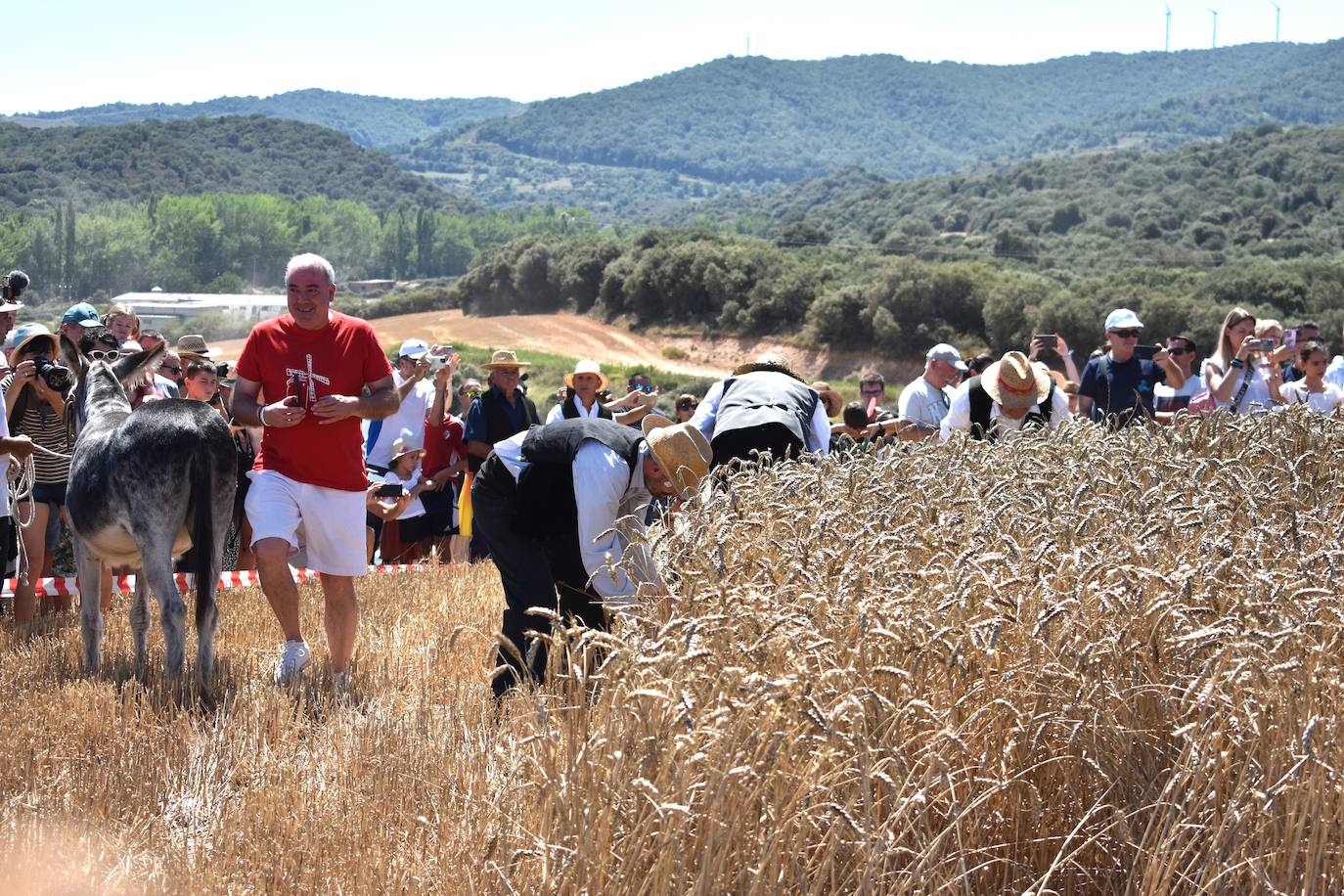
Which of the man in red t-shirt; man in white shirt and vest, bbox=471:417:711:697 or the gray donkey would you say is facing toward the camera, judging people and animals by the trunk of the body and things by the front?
the man in red t-shirt

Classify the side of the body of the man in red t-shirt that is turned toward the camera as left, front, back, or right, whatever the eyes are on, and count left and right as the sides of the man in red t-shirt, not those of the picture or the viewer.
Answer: front

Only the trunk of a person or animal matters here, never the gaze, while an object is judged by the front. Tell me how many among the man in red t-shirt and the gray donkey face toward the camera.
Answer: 1

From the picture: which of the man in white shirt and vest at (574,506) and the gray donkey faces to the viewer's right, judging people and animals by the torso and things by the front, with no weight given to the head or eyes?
the man in white shirt and vest

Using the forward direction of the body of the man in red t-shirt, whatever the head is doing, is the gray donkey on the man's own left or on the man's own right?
on the man's own right

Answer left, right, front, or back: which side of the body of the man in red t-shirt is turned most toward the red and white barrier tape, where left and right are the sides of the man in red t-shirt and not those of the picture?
back

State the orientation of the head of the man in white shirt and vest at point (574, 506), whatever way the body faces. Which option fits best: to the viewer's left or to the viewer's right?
to the viewer's right

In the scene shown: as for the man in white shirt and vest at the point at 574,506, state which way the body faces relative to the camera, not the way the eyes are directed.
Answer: to the viewer's right

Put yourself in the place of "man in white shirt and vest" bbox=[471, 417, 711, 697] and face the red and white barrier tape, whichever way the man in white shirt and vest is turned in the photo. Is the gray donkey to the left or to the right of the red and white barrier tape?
left

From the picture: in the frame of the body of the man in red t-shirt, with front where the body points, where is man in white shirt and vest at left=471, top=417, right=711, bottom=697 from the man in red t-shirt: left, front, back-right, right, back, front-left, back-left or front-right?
front-left

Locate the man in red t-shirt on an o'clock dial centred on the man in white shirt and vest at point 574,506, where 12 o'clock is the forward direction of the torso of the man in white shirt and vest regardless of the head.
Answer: The man in red t-shirt is roughly at 7 o'clock from the man in white shirt and vest.

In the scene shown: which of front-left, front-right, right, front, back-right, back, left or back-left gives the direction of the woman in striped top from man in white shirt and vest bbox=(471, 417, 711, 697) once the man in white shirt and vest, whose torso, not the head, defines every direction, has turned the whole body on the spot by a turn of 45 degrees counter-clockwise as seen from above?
left

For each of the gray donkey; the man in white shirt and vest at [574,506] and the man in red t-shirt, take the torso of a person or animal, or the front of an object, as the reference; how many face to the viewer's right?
1

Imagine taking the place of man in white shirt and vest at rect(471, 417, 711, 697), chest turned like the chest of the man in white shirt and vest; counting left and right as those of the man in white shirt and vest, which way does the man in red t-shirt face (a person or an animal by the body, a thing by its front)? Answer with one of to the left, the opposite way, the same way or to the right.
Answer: to the right

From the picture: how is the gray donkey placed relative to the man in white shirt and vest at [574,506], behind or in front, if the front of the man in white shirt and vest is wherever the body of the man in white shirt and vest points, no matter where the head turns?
behind

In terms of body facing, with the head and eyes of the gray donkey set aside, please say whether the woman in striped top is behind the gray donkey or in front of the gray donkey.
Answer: in front
